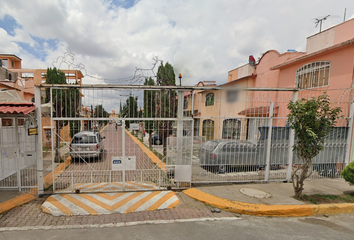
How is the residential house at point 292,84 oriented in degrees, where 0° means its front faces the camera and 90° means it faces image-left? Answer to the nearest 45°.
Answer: approximately 45°

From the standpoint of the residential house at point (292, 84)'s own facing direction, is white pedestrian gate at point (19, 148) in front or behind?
in front

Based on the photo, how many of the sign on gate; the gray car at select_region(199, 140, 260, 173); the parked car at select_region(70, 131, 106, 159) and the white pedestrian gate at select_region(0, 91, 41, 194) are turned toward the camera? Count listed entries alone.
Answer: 2

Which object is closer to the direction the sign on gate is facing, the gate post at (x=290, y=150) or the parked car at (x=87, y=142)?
the gate post

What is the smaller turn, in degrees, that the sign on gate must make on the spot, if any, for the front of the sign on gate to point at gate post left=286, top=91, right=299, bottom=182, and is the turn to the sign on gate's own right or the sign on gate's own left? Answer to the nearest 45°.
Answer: approximately 90° to the sign on gate's own left

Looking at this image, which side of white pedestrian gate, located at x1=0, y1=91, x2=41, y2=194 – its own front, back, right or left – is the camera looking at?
front

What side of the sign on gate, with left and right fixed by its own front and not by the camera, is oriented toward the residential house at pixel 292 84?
left

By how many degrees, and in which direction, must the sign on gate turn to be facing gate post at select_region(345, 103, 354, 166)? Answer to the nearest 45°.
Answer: approximately 90° to its left
